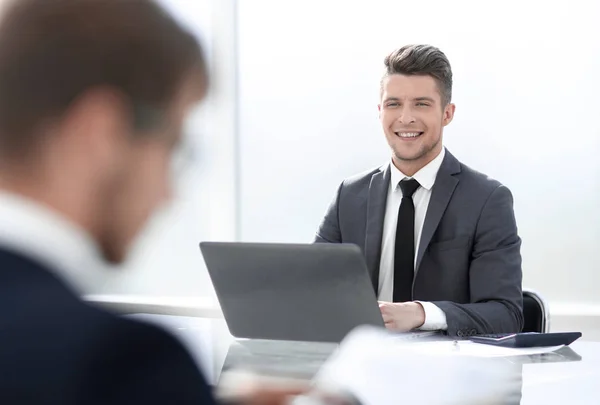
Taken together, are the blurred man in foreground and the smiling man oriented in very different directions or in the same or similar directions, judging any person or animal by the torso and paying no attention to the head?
very different directions

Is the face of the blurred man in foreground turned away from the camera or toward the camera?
away from the camera

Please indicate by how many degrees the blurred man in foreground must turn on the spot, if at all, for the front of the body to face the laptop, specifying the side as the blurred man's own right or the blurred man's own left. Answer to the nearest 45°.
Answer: approximately 45° to the blurred man's own left

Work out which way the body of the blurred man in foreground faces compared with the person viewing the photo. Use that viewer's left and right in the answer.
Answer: facing away from the viewer and to the right of the viewer

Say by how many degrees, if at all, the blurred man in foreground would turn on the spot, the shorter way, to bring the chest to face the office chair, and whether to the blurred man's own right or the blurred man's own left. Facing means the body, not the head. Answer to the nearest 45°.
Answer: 0° — they already face it

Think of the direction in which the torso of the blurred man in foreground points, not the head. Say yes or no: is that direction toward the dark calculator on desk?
yes

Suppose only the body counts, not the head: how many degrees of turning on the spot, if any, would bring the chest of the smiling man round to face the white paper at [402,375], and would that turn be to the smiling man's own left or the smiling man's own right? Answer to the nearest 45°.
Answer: approximately 45° to the smiling man's own left
